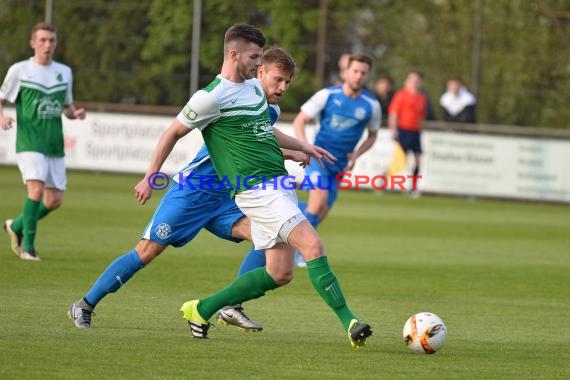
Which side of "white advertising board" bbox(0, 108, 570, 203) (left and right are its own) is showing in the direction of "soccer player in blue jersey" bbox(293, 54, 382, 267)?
front

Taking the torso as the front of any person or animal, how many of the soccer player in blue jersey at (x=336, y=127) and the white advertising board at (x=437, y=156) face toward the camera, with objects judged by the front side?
2

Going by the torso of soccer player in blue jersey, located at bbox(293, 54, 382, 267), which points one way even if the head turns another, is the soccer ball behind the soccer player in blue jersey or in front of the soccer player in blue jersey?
in front

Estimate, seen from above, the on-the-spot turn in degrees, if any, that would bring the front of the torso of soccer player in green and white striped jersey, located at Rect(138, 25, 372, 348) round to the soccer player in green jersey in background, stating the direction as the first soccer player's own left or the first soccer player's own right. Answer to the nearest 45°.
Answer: approximately 180°

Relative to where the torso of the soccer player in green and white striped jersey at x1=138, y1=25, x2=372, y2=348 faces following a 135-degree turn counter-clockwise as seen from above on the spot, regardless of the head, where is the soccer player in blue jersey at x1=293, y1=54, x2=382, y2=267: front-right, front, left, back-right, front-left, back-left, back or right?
front

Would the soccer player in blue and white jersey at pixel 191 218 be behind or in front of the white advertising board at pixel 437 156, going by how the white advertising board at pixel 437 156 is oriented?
in front

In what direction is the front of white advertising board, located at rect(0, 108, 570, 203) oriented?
toward the camera

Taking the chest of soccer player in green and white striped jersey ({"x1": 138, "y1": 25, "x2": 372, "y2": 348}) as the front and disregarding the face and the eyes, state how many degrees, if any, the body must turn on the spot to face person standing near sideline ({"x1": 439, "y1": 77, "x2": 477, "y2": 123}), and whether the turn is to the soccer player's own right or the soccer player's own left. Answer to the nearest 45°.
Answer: approximately 135° to the soccer player's own left

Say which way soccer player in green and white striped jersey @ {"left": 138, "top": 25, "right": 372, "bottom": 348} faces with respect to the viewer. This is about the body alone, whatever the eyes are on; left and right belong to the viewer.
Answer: facing the viewer and to the right of the viewer

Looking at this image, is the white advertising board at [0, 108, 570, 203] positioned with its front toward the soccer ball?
yes

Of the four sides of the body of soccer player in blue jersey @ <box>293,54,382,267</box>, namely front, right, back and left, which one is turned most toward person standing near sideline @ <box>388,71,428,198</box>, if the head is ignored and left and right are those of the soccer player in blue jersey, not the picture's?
back

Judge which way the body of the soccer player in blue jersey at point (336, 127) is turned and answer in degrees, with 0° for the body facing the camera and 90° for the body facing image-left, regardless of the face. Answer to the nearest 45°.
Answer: approximately 0°

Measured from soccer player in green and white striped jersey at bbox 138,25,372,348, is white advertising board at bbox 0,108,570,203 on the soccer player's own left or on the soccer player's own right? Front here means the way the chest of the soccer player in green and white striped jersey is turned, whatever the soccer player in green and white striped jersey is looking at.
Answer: on the soccer player's own left
